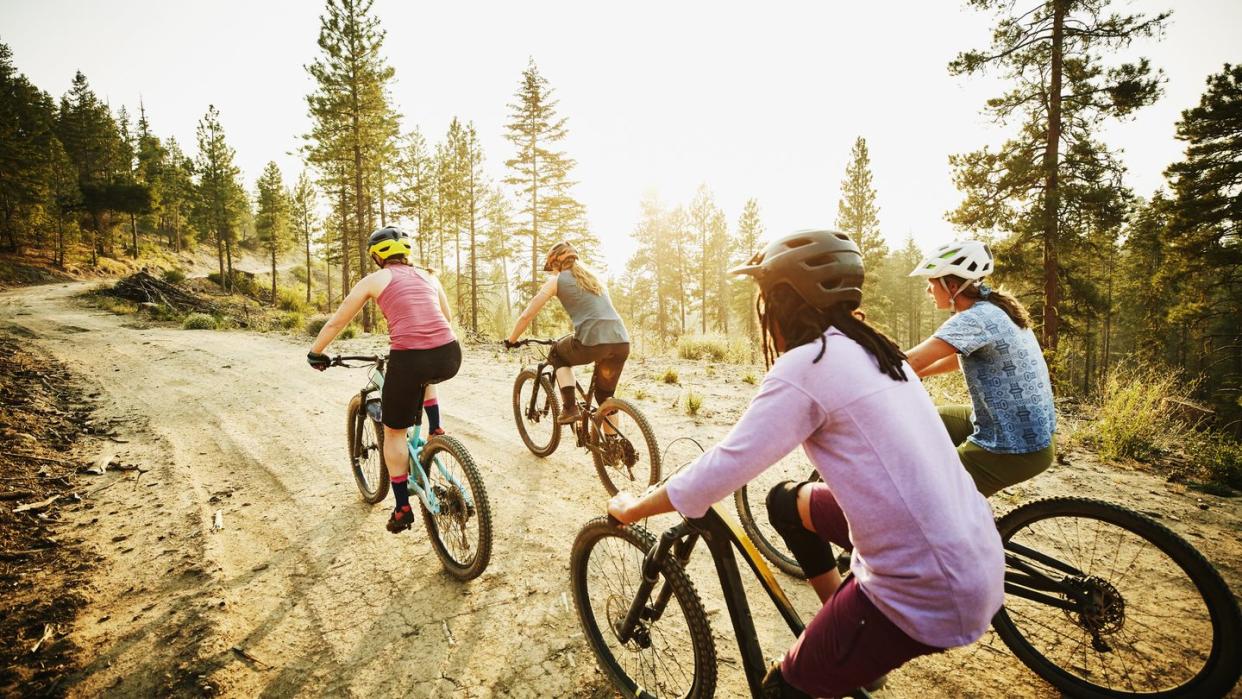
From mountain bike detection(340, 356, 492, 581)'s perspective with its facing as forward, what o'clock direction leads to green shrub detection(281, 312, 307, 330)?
The green shrub is roughly at 1 o'clock from the mountain bike.

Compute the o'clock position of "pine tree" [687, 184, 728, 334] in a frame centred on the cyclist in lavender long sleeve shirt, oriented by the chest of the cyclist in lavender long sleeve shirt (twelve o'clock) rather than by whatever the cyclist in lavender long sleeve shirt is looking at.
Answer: The pine tree is roughly at 1 o'clock from the cyclist in lavender long sleeve shirt.

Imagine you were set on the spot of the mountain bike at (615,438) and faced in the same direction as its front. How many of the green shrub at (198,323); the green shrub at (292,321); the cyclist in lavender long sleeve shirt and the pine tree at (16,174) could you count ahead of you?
3

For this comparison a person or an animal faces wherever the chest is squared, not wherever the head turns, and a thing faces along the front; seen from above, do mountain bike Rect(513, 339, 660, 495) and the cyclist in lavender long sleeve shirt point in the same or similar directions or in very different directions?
same or similar directions

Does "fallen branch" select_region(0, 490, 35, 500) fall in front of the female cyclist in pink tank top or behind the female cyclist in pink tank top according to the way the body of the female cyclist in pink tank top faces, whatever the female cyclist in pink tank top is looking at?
in front

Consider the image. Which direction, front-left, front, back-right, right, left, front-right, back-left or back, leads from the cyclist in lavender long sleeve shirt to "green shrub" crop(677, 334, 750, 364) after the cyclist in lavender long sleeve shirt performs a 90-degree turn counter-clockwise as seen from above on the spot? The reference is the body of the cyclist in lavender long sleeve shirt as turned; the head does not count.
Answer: back-right

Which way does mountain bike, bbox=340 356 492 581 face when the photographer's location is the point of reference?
facing away from the viewer and to the left of the viewer

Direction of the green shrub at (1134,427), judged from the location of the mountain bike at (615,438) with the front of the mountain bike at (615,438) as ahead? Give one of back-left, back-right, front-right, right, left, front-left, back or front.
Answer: back-right

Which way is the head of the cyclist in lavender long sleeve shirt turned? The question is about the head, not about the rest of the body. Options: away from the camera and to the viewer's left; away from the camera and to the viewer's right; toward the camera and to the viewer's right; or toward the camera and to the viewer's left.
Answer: away from the camera and to the viewer's left

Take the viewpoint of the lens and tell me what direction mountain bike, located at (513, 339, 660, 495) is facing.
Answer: facing away from the viewer and to the left of the viewer

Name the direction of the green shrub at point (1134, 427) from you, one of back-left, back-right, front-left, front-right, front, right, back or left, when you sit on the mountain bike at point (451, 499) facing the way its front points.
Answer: back-right

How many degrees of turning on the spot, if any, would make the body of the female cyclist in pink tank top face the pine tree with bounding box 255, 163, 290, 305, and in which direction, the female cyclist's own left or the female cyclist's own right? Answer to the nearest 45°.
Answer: approximately 45° to the female cyclist's own right

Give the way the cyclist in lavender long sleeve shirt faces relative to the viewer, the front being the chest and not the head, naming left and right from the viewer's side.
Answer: facing away from the viewer and to the left of the viewer

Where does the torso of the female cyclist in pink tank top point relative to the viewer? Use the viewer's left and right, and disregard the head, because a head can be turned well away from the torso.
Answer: facing away from the viewer and to the left of the viewer

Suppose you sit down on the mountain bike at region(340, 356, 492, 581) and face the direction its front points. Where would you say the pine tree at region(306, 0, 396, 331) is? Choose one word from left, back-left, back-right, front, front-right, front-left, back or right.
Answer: front-right
